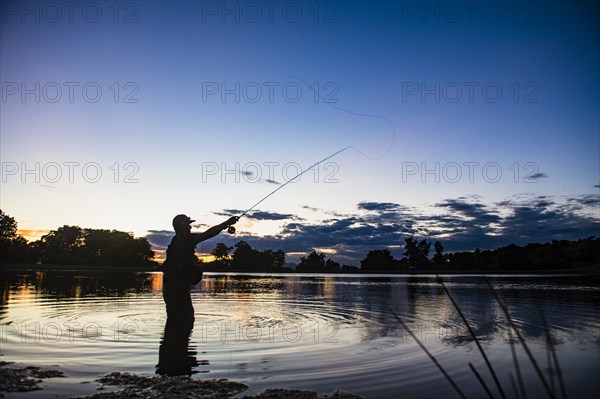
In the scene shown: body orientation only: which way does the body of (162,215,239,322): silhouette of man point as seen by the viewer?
to the viewer's right
